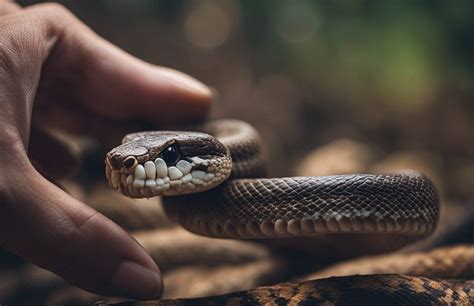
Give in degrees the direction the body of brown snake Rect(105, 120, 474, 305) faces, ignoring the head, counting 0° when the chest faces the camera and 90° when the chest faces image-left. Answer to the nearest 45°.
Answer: approximately 45°

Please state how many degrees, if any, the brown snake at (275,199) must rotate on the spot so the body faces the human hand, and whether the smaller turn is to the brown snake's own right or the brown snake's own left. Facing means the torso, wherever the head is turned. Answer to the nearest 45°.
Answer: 0° — it already faces them
